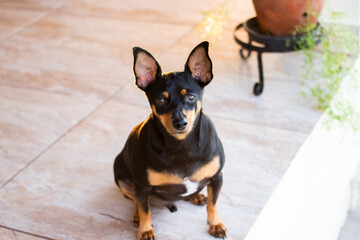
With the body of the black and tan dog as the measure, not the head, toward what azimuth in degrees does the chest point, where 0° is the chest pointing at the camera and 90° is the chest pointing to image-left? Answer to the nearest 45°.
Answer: approximately 0°

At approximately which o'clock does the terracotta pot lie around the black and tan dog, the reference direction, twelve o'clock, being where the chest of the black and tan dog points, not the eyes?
The terracotta pot is roughly at 7 o'clock from the black and tan dog.

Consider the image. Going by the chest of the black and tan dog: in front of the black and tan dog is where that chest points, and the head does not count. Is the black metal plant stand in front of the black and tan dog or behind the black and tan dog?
behind
